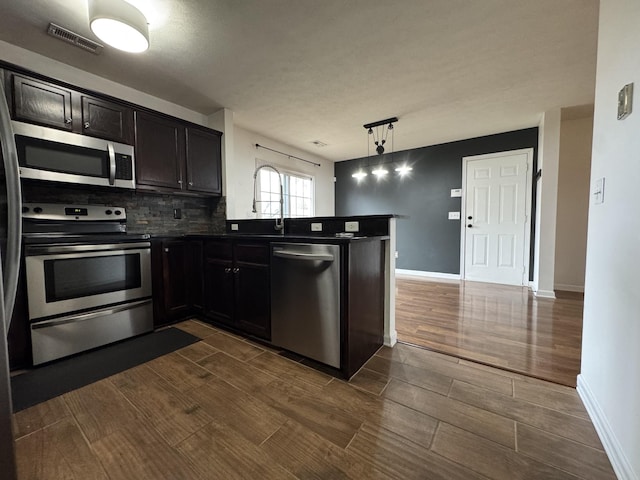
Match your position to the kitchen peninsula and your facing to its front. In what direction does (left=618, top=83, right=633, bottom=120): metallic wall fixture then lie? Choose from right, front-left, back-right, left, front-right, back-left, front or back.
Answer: left

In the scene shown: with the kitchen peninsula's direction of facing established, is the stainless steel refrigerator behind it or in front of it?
in front

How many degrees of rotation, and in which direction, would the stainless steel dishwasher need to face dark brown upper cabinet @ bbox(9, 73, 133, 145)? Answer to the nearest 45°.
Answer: approximately 45° to its right

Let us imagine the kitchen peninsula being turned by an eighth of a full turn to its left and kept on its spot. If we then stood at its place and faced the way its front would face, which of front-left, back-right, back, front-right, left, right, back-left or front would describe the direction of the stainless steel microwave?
right

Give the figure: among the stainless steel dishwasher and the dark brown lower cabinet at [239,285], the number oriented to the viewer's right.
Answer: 0

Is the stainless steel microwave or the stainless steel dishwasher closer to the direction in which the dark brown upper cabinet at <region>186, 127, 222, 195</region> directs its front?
the stainless steel dishwasher

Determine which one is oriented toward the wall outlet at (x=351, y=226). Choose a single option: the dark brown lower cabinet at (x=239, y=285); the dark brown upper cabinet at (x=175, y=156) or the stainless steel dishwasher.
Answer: the dark brown upper cabinet

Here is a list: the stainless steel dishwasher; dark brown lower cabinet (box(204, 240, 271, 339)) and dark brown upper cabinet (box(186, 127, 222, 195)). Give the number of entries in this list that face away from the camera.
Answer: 0

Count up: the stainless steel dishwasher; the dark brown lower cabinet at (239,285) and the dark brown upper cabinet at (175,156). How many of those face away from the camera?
0

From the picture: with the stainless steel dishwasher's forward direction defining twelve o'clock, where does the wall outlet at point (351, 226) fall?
The wall outlet is roughly at 6 o'clock from the stainless steel dishwasher.

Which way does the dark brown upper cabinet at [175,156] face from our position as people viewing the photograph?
facing the viewer and to the right of the viewer

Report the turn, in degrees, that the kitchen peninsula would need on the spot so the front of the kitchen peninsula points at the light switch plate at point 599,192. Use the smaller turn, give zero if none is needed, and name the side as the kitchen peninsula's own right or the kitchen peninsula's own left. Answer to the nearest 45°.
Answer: approximately 90° to the kitchen peninsula's own left

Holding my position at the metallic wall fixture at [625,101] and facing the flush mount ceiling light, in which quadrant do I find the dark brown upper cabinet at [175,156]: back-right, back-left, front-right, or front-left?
front-right

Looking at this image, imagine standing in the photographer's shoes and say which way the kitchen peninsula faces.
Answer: facing the viewer and to the left of the viewer

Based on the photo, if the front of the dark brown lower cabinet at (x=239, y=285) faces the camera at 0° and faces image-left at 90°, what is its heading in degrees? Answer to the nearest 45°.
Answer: approximately 45°

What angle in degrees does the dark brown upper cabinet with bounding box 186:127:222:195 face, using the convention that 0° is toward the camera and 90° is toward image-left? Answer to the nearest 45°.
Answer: approximately 315°

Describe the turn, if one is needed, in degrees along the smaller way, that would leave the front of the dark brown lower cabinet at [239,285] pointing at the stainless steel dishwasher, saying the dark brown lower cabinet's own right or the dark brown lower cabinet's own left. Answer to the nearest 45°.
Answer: approximately 90° to the dark brown lower cabinet's own left
